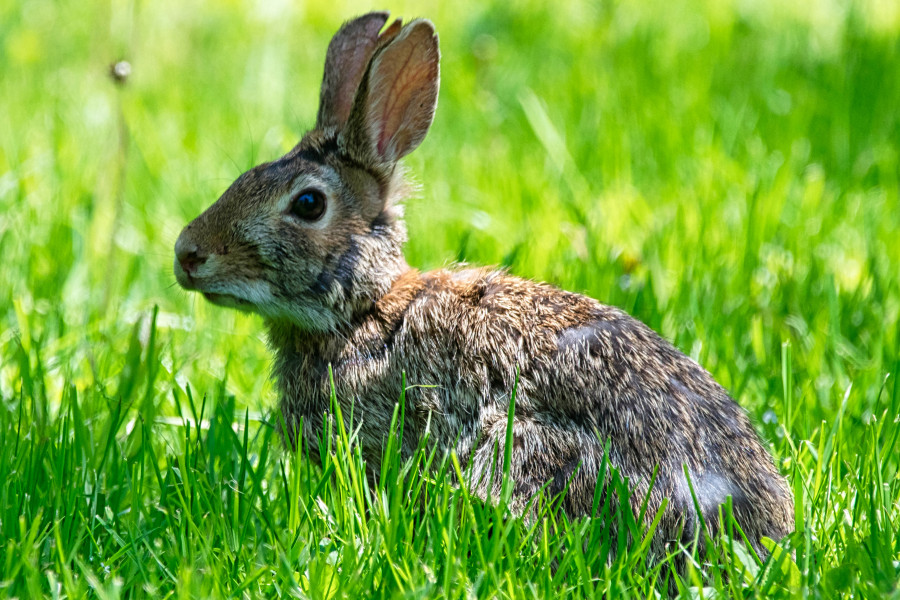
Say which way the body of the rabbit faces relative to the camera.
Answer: to the viewer's left
